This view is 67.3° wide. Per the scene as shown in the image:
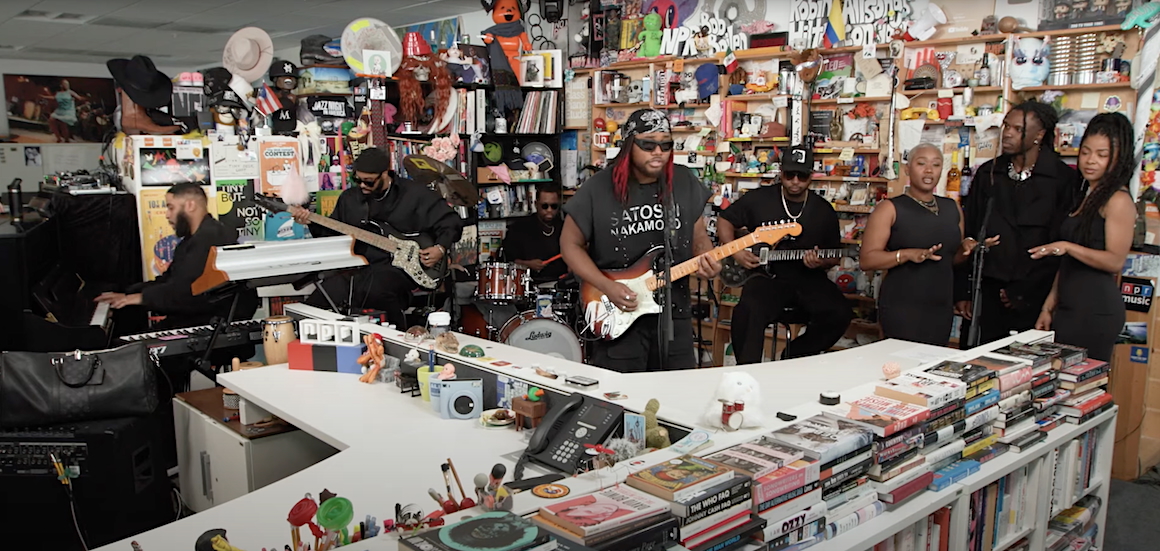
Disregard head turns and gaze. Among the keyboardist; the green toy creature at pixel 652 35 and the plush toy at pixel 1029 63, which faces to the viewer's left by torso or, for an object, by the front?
the keyboardist

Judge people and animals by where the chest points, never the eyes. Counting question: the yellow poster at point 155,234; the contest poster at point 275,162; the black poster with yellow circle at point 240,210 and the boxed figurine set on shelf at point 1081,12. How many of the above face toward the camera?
4

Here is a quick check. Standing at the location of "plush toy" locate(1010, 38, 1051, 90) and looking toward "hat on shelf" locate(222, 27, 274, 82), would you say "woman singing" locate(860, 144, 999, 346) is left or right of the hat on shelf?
left

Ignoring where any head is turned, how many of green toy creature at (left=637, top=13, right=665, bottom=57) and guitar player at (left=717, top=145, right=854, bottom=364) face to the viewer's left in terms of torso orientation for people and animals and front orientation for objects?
0

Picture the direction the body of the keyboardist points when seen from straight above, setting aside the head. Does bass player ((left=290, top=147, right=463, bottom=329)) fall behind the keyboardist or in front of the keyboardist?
behind

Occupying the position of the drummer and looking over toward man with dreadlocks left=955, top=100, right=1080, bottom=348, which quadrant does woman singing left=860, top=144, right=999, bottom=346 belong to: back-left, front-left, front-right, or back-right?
front-right

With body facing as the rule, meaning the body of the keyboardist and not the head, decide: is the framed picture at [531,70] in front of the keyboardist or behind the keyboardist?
behind

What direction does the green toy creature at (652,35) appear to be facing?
toward the camera

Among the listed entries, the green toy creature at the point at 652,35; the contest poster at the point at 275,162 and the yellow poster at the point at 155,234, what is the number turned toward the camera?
3

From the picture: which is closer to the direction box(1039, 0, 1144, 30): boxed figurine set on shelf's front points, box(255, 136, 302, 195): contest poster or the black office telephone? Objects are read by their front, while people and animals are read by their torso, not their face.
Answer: the black office telephone

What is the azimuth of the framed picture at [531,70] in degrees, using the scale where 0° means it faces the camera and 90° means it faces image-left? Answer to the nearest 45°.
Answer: approximately 0°

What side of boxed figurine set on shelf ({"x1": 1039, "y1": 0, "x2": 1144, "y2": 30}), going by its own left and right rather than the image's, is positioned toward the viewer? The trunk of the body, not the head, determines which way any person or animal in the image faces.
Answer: front

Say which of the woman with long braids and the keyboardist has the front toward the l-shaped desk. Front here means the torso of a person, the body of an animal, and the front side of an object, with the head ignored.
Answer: the woman with long braids
